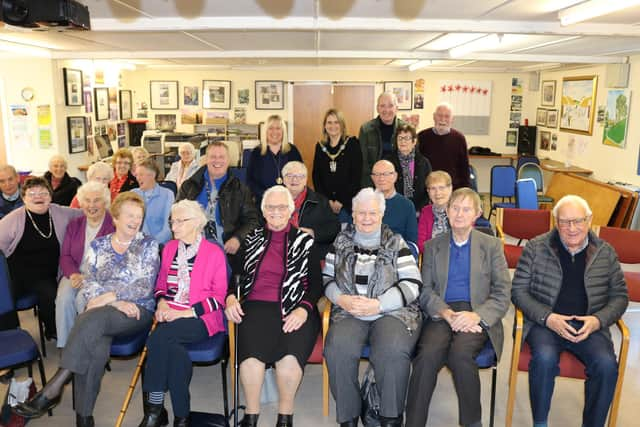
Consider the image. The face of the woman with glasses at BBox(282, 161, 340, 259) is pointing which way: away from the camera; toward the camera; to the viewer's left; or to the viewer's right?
toward the camera

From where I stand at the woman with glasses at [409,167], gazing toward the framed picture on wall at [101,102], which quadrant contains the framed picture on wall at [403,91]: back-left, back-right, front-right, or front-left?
front-right

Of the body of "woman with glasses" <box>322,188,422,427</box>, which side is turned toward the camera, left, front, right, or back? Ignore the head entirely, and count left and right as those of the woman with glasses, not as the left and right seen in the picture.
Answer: front

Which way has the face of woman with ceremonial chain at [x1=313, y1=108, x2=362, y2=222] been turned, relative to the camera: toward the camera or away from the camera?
toward the camera

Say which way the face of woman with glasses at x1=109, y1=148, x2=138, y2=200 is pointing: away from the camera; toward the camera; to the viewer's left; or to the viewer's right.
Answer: toward the camera

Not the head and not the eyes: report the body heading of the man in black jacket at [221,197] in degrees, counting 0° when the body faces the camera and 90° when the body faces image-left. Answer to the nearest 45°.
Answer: approximately 0°

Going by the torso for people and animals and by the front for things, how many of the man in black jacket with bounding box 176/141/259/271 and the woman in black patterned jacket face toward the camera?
2

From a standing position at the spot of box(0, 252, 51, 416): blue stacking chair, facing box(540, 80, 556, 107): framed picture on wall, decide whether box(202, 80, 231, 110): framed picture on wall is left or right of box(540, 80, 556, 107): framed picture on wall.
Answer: left

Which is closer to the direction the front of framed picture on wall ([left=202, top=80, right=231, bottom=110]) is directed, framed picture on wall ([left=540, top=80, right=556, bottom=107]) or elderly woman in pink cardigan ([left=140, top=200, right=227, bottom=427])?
the elderly woman in pink cardigan

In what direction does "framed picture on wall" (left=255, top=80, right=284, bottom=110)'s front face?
toward the camera

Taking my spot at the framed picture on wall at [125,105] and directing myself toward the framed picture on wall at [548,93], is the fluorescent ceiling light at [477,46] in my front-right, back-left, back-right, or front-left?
front-right

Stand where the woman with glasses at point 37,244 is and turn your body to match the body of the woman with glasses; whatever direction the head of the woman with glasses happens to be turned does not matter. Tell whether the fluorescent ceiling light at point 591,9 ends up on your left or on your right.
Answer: on your left

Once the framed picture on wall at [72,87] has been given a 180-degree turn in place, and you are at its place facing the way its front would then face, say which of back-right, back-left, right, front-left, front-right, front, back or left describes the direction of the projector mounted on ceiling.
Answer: back-left

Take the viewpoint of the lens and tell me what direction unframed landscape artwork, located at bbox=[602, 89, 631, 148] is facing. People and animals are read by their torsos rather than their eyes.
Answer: facing the viewer and to the left of the viewer

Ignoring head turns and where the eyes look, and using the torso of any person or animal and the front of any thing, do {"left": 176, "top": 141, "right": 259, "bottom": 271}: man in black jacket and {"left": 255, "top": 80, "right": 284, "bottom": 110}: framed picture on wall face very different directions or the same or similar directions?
same or similar directions

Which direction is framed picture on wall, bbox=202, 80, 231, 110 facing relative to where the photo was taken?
toward the camera
